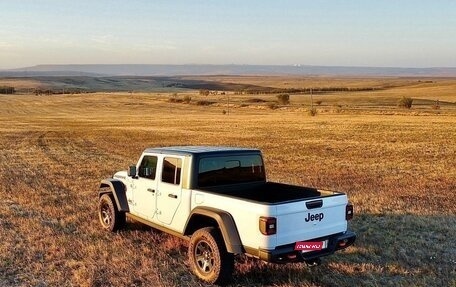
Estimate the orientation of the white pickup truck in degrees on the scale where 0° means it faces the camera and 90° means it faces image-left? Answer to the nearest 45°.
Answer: approximately 135°
